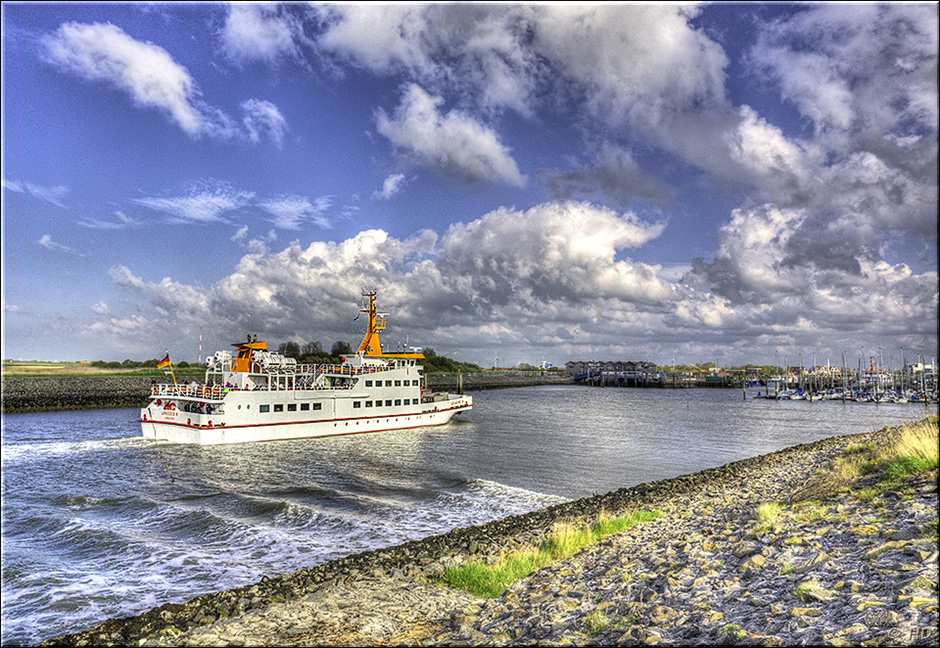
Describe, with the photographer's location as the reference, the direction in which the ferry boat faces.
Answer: facing away from the viewer and to the right of the viewer
